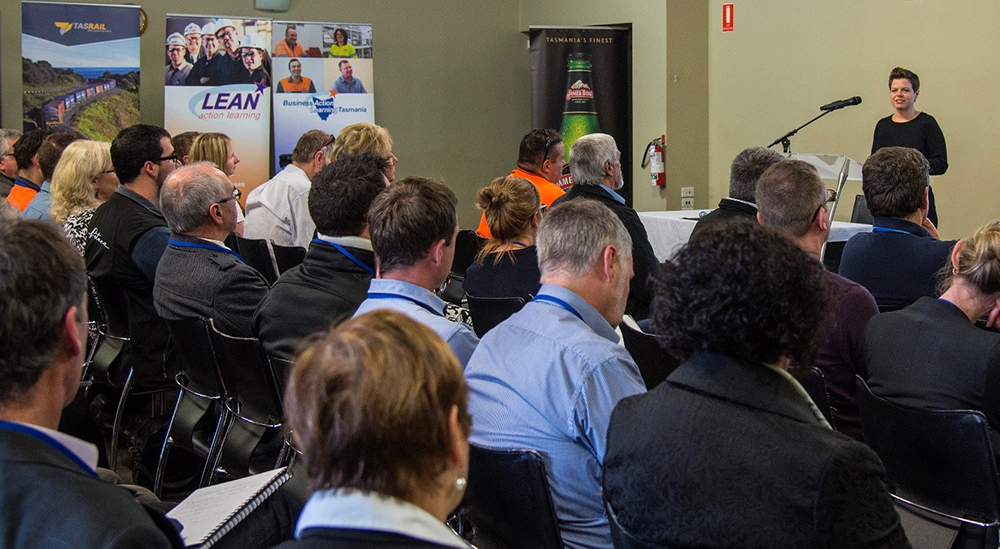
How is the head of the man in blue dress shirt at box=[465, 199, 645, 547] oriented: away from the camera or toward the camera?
away from the camera

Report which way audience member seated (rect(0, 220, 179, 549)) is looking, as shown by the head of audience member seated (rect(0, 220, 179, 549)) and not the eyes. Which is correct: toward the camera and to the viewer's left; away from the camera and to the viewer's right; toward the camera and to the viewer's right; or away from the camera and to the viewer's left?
away from the camera and to the viewer's right

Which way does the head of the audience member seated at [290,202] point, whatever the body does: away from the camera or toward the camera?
away from the camera

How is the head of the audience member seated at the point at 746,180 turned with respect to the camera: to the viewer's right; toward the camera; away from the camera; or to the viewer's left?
away from the camera

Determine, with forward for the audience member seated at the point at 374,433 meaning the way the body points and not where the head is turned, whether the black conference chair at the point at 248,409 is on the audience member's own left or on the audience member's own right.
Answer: on the audience member's own left

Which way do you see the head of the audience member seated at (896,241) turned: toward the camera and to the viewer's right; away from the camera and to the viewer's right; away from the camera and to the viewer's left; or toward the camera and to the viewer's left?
away from the camera and to the viewer's right

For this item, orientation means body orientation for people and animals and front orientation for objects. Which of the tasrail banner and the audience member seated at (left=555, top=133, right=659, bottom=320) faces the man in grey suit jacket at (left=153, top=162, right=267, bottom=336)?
the tasrail banner
